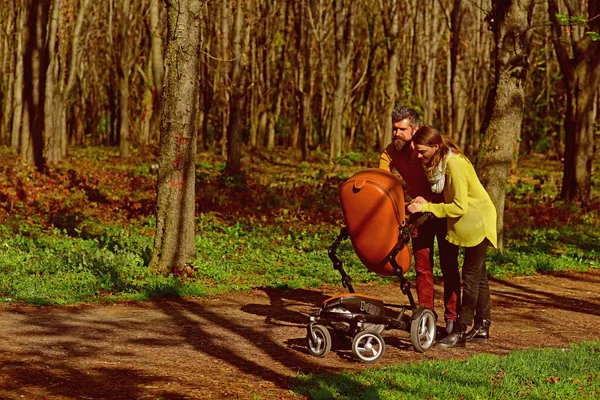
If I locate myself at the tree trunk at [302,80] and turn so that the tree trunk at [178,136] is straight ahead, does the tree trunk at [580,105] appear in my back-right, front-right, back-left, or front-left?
front-left

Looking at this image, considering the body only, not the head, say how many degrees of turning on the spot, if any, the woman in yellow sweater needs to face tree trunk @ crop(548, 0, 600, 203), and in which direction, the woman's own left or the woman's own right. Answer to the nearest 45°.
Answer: approximately 90° to the woman's own right

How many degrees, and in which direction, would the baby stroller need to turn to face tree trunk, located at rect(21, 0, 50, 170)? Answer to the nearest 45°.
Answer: approximately 90° to its right

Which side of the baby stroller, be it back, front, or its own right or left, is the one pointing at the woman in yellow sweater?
back

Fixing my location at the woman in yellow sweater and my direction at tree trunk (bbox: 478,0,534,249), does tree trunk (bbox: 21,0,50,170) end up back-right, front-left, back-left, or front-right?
front-left

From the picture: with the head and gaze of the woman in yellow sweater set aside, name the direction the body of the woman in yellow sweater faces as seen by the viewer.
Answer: to the viewer's left

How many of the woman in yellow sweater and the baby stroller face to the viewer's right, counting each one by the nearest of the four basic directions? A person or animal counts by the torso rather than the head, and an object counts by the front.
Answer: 0

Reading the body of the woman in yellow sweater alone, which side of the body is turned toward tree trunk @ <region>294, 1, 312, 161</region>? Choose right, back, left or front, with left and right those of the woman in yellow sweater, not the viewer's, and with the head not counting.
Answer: right

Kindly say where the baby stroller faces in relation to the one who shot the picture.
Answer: facing the viewer and to the left of the viewer

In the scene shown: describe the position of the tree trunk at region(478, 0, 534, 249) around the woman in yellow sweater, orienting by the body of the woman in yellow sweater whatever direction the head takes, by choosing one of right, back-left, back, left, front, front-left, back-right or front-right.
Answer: right

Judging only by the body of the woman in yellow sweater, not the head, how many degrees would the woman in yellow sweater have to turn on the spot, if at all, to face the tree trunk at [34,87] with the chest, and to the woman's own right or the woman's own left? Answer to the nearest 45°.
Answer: approximately 45° to the woman's own right

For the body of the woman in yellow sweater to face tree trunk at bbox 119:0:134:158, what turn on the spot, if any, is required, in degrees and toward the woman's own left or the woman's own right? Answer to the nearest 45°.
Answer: approximately 45° to the woman's own right
